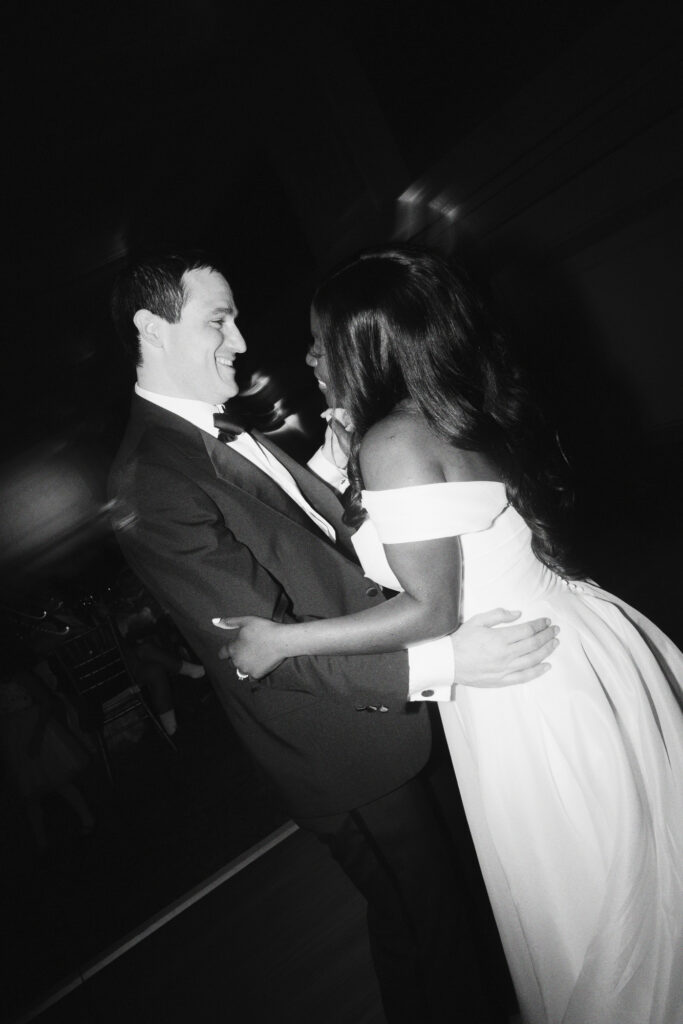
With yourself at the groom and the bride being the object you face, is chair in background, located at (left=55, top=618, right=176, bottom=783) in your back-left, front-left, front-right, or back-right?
back-left

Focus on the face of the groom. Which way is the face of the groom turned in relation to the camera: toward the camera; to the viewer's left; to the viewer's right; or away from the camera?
to the viewer's right

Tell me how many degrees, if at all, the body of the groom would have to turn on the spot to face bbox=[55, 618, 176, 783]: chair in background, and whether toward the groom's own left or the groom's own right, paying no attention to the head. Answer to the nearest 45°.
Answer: approximately 135° to the groom's own left

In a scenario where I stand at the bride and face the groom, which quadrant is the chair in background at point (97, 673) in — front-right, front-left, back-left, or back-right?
front-right

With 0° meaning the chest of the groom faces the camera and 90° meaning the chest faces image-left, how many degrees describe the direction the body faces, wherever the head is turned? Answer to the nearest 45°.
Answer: approximately 270°
